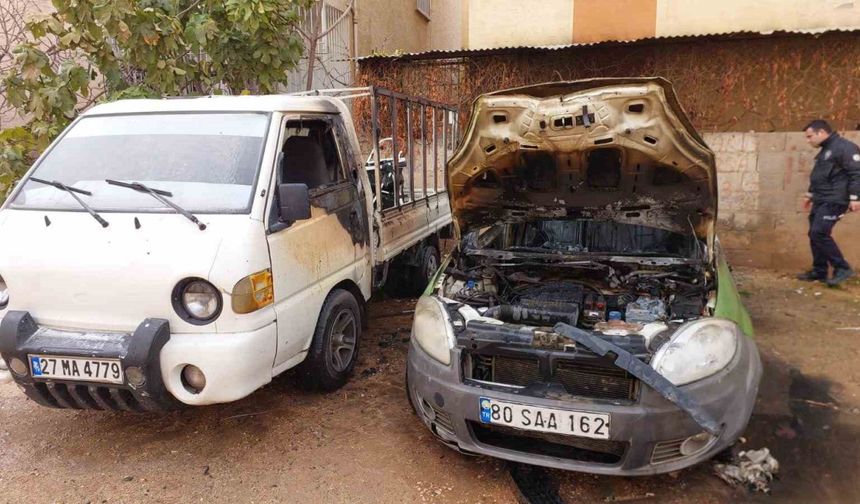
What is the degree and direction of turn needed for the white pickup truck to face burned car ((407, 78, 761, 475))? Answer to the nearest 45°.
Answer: approximately 135° to its left

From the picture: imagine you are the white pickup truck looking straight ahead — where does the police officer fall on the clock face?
The police officer is roughly at 7 o'clock from the white pickup truck.

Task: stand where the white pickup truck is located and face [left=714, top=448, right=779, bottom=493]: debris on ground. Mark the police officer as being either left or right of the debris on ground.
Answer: left

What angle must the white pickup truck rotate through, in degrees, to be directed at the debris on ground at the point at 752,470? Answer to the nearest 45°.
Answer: approximately 90° to its left

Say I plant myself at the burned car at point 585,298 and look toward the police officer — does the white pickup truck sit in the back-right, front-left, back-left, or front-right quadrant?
back-left

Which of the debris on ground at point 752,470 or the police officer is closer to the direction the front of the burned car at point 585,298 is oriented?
the debris on ground

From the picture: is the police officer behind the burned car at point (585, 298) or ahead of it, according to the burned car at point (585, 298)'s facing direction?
behind

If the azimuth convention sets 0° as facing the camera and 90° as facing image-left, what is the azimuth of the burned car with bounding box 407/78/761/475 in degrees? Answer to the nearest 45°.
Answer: approximately 0°

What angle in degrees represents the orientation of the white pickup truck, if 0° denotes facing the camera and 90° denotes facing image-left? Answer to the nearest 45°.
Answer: approximately 45°

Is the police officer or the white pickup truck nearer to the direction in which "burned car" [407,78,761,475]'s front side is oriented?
the white pickup truck
